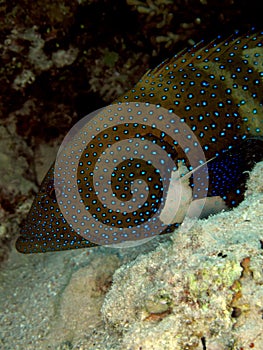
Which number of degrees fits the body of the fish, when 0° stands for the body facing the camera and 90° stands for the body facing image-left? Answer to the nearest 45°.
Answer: approximately 90°

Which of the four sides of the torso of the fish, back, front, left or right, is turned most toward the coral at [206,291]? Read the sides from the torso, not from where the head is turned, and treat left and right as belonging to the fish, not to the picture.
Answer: left
